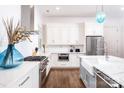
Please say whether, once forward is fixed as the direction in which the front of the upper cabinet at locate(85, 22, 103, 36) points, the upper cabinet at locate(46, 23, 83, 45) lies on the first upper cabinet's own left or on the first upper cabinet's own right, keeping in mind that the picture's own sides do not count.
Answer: on the first upper cabinet's own right

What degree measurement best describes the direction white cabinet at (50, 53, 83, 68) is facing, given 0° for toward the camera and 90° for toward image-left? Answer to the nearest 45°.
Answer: approximately 0°

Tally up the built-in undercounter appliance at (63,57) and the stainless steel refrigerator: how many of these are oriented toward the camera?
2
